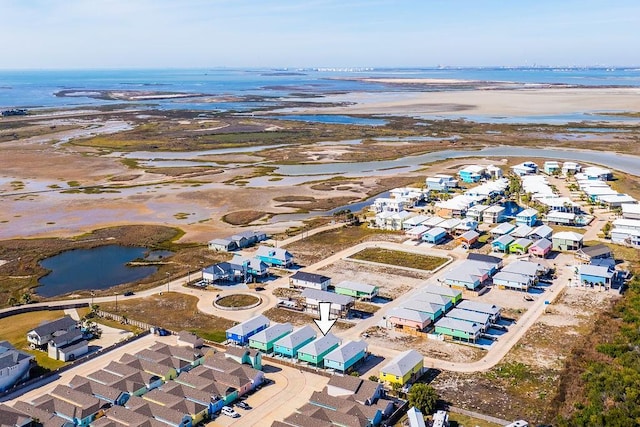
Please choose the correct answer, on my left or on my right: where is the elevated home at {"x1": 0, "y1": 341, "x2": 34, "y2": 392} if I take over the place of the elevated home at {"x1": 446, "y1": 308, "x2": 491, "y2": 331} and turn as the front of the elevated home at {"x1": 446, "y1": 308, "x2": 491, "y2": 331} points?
on my right

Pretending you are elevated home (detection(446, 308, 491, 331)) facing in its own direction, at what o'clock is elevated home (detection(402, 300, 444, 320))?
elevated home (detection(402, 300, 444, 320)) is roughly at 5 o'clock from elevated home (detection(446, 308, 491, 331)).

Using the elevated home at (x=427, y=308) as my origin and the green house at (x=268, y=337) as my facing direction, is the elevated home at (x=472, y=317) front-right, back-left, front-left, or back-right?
back-left

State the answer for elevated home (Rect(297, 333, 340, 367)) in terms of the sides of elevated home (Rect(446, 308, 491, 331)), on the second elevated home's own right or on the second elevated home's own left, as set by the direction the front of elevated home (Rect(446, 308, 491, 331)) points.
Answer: on the second elevated home's own right

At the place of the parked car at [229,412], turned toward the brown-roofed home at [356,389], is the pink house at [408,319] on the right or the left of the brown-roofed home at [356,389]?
left

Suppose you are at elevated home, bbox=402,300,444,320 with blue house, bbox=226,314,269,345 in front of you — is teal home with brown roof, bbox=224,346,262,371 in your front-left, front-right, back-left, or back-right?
front-left

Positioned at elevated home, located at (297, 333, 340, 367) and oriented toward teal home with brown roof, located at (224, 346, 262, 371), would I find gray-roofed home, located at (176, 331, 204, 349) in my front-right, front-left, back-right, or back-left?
front-right

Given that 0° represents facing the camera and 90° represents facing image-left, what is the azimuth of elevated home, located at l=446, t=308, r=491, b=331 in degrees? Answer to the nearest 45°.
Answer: approximately 315°

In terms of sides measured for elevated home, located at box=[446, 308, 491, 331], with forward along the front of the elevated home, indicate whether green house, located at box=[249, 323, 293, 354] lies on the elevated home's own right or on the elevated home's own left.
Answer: on the elevated home's own right

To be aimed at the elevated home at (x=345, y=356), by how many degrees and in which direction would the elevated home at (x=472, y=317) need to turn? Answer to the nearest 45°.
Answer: approximately 90° to its right

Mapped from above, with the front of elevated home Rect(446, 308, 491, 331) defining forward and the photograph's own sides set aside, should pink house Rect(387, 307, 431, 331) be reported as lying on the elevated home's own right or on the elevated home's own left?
on the elevated home's own right

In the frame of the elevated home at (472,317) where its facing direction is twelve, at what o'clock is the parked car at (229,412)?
The parked car is roughly at 3 o'clock from the elevated home.
